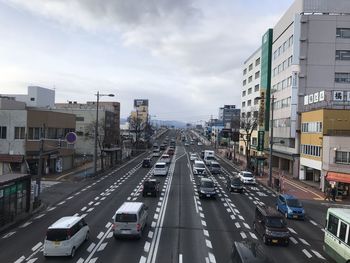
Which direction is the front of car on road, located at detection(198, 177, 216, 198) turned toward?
toward the camera

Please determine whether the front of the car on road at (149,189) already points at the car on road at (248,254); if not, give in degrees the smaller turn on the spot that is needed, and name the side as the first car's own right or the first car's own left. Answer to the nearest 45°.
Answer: approximately 180°

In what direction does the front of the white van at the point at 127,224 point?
away from the camera

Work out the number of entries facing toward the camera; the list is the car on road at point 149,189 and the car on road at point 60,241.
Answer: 0

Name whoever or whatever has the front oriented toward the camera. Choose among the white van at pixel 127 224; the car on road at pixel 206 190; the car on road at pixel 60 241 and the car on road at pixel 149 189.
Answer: the car on road at pixel 206 190

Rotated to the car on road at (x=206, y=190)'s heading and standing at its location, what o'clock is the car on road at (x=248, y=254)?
the car on road at (x=248, y=254) is roughly at 12 o'clock from the car on road at (x=206, y=190).

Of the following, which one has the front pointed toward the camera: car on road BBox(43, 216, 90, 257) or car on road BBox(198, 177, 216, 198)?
car on road BBox(198, 177, 216, 198)

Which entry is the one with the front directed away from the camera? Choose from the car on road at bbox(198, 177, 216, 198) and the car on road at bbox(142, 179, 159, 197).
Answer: the car on road at bbox(142, 179, 159, 197)

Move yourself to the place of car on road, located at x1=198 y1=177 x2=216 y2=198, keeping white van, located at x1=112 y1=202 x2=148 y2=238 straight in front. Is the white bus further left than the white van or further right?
left

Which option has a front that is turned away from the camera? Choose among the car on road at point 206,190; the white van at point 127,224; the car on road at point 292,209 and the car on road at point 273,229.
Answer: the white van

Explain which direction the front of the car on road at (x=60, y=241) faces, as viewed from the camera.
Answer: facing away from the viewer and to the right of the viewer

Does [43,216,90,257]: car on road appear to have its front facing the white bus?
no

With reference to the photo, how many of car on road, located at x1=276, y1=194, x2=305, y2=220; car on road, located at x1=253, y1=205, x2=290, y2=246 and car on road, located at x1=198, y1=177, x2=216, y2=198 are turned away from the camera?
0

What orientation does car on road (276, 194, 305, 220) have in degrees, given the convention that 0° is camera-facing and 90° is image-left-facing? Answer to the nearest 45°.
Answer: approximately 315°

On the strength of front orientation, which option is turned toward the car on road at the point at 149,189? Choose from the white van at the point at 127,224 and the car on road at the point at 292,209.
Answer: the white van

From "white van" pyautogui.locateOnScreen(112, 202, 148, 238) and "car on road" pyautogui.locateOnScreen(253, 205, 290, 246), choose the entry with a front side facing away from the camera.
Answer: the white van

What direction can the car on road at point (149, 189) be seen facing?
away from the camera

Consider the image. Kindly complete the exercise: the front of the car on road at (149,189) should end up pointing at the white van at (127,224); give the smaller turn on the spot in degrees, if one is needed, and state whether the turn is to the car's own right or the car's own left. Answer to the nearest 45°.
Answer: approximately 180°

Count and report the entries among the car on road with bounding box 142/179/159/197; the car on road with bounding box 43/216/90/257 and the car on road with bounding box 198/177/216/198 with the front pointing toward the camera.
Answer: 1
